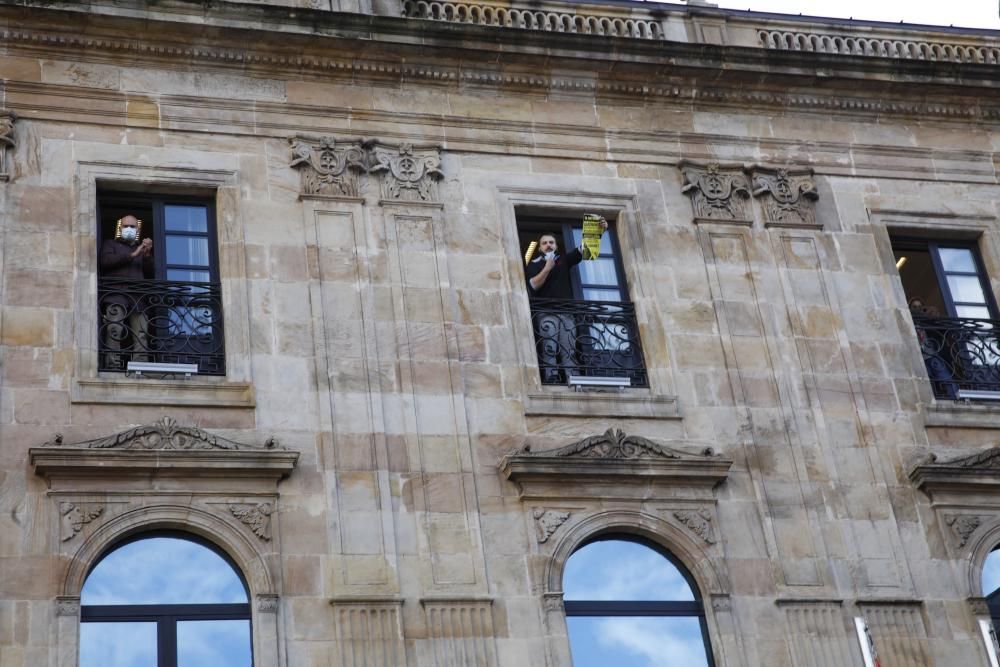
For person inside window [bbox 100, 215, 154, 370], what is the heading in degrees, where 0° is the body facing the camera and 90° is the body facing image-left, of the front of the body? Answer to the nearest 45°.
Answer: approximately 0°

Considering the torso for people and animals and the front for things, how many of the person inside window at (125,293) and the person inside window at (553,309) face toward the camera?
2

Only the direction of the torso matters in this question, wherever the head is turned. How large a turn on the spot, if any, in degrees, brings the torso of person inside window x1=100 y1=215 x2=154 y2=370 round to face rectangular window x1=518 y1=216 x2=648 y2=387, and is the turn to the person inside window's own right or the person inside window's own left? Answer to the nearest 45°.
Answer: approximately 90° to the person inside window's own left

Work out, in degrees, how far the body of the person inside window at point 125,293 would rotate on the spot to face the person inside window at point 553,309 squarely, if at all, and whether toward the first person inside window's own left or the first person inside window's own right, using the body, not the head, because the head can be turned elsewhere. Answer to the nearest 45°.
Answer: approximately 90° to the first person inside window's own left

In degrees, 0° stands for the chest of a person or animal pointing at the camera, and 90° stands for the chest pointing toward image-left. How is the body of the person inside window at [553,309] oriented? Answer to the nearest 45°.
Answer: approximately 0°

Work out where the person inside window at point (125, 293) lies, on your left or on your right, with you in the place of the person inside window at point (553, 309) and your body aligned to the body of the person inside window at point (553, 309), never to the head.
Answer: on your right

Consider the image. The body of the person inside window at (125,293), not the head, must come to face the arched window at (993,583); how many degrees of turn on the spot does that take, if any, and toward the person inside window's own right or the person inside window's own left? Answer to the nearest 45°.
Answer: approximately 90° to the person inside window's own left
